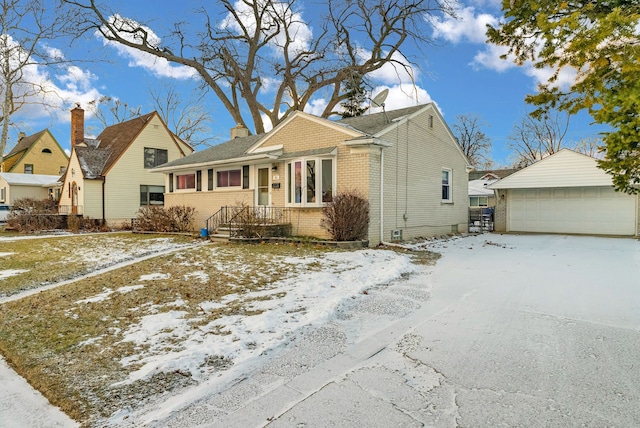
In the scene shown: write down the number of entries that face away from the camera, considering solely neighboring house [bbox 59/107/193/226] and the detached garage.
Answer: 0

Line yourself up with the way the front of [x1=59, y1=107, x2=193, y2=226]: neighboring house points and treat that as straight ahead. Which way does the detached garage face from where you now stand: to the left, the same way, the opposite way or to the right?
the same way

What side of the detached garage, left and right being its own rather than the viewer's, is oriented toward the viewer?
front

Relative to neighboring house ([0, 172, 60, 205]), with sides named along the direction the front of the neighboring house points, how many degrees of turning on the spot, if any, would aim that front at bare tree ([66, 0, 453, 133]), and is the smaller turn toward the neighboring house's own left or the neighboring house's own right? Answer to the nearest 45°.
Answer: approximately 90° to the neighboring house's own left

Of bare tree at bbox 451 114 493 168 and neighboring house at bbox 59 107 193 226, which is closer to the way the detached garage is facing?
the neighboring house

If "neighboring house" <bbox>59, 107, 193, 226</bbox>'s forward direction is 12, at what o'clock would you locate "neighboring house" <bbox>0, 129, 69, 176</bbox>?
"neighboring house" <bbox>0, 129, 69, 176</bbox> is roughly at 4 o'clock from "neighboring house" <bbox>59, 107, 193, 226</bbox>.

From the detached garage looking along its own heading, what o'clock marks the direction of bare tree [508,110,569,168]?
The bare tree is roughly at 6 o'clock from the detached garage.

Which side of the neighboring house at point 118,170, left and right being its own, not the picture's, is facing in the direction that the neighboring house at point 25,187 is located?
right

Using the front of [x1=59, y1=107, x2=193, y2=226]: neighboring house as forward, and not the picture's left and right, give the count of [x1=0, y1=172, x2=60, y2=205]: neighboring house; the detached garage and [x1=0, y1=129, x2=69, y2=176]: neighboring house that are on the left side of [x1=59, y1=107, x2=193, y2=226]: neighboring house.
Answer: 1

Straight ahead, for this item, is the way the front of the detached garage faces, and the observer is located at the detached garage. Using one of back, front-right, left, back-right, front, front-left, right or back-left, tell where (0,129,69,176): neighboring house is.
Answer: right

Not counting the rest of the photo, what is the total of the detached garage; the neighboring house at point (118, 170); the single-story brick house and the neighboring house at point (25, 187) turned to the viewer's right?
0

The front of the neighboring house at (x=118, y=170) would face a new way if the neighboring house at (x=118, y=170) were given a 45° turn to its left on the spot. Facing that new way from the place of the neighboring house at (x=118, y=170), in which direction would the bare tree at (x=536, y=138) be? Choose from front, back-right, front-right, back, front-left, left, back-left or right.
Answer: left

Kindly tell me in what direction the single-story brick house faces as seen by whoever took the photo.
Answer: facing the viewer and to the left of the viewer

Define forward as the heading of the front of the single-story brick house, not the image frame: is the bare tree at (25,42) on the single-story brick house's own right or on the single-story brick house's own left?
on the single-story brick house's own right

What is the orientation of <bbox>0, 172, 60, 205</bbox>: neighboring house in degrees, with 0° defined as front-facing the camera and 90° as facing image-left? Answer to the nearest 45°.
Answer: approximately 45°

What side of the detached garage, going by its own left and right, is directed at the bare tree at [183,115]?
right

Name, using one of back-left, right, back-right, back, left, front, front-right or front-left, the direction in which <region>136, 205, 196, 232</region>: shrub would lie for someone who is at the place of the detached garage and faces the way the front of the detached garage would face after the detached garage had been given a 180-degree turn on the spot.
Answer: back-left
